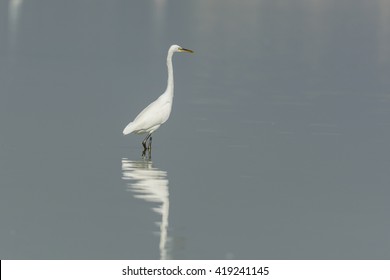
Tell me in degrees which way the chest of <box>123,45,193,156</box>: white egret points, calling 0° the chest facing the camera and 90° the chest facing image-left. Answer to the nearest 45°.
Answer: approximately 270°
